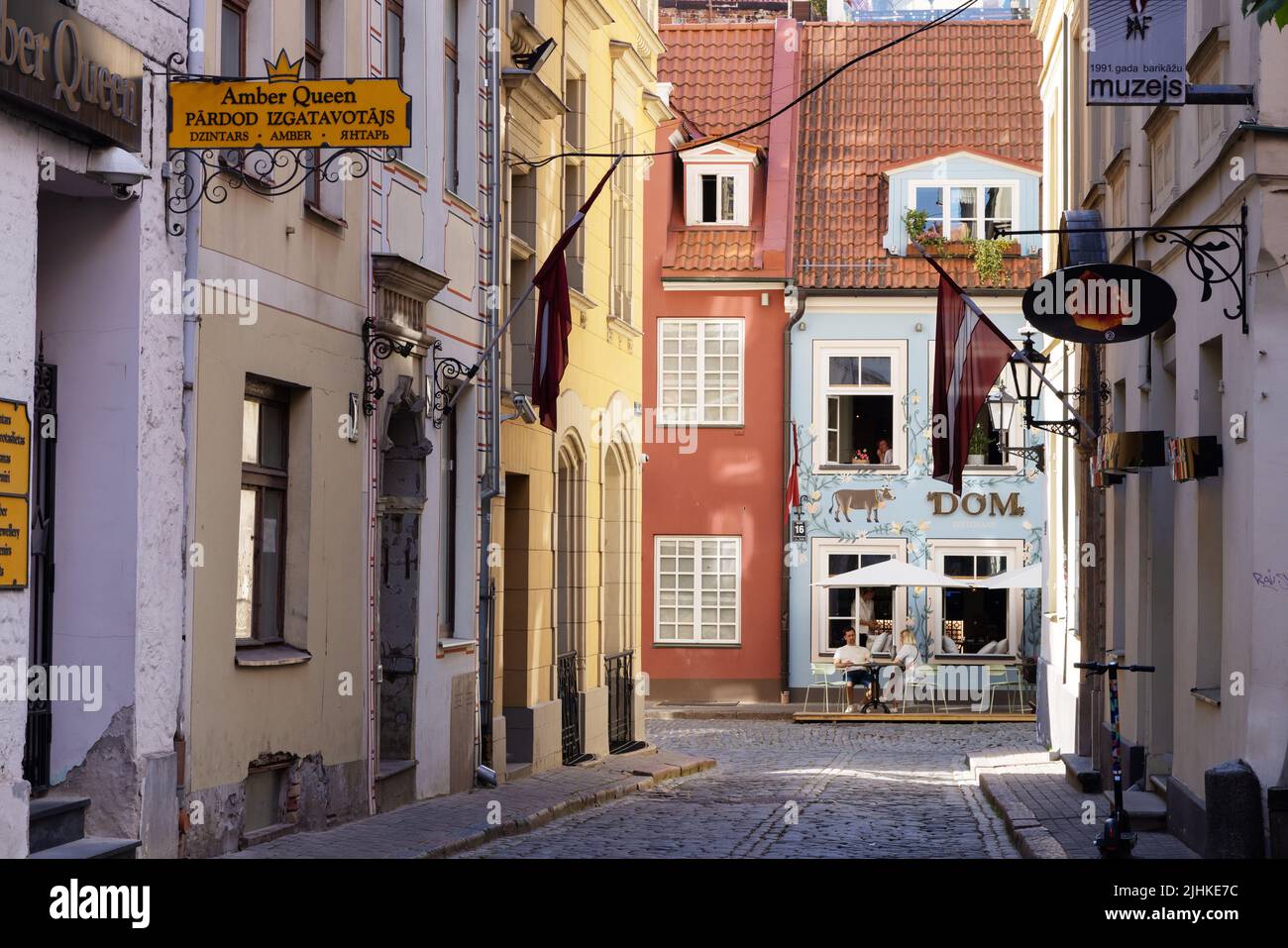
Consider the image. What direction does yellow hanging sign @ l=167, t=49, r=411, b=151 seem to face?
toward the camera

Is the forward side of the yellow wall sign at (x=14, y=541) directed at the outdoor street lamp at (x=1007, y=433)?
no

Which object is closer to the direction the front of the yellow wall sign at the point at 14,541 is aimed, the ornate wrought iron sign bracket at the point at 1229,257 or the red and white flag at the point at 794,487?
the ornate wrought iron sign bracket

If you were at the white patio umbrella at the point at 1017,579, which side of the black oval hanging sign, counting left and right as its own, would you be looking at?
back

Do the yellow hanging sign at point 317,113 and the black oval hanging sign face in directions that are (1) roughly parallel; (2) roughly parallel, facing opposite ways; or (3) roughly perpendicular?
roughly parallel

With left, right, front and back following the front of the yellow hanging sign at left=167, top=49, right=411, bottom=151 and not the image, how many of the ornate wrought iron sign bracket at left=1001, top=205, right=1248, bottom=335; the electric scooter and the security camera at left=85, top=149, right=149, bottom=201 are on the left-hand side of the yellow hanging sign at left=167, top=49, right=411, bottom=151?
2

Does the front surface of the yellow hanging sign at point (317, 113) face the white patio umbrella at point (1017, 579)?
no

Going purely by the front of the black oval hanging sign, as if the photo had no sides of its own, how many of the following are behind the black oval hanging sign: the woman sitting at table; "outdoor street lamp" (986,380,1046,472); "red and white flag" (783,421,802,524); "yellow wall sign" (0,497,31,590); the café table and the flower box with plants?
5

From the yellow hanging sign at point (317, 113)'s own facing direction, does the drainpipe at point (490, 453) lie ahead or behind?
behind

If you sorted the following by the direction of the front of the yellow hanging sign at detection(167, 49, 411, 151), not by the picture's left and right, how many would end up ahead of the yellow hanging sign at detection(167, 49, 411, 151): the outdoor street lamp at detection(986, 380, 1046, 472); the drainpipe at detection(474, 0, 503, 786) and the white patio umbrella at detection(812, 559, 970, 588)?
0

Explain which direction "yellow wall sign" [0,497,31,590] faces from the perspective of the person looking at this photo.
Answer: facing the viewer and to the right of the viewer

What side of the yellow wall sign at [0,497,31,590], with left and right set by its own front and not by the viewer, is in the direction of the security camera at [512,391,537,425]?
left

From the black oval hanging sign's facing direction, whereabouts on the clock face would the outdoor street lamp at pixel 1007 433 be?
The outdoor street lamp is roughly at 6 o'clock from the black oval hanging sign.

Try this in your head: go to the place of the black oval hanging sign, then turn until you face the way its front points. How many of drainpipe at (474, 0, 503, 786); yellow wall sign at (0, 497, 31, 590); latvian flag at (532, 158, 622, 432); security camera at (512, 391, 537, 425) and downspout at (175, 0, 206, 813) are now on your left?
0

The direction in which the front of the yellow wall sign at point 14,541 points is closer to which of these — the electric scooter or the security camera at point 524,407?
the electric scooter

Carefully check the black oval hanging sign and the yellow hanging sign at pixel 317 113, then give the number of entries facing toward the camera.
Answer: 2

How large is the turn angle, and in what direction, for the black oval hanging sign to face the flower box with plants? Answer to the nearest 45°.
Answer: approximately 180°

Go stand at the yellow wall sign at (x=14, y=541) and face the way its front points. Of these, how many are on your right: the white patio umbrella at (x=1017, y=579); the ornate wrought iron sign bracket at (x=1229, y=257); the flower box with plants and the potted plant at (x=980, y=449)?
0

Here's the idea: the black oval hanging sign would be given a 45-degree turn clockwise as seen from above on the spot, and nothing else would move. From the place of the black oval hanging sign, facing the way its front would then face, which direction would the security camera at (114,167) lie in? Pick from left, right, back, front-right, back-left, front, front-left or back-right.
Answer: front

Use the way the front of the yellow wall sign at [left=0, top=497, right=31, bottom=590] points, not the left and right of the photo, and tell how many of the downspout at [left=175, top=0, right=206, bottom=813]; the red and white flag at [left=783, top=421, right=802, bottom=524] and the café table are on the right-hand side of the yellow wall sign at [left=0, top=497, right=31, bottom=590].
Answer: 0

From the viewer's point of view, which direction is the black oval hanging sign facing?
toward the camera

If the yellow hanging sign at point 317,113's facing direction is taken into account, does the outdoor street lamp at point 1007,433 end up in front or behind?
behind
